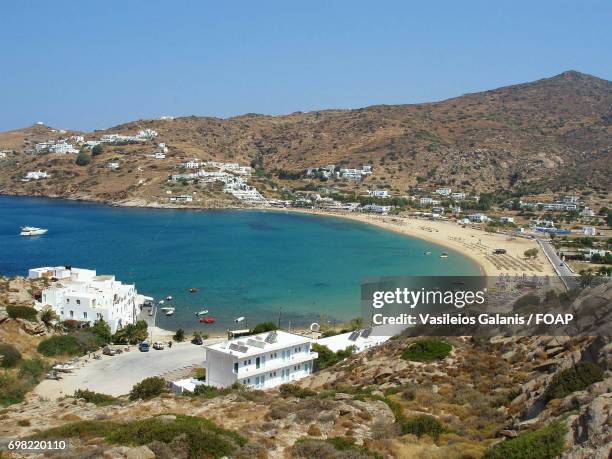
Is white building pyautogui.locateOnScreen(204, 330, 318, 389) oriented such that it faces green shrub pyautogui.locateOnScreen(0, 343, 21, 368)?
no

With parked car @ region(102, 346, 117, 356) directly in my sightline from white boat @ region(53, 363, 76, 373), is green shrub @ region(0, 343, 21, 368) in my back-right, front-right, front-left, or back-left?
back-left

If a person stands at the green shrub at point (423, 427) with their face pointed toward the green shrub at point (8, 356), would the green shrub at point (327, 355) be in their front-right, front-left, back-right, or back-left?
front-right

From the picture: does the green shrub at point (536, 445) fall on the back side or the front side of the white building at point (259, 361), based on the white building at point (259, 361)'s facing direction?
on the front side

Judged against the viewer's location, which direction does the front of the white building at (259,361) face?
facing the viewer and to the right of the viewer

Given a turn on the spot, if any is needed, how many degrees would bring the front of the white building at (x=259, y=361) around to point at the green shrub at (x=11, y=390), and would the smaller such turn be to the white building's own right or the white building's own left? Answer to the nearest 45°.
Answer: approximately 135° to the white building's own right

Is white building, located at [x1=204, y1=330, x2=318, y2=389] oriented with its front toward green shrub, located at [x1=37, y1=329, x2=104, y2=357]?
no

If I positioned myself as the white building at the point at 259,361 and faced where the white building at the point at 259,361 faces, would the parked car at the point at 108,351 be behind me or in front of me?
behind

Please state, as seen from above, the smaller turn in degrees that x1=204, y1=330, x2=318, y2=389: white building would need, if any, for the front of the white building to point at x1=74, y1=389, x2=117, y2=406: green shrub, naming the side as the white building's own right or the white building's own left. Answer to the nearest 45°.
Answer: approximately 90° to the white building's own right

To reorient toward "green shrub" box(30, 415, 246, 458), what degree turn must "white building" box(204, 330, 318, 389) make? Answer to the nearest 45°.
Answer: approximately 45° to its right

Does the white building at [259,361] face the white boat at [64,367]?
no

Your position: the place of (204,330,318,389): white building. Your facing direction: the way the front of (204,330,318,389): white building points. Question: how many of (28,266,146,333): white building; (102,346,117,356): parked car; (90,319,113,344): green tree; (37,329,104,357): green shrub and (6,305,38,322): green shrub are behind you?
5

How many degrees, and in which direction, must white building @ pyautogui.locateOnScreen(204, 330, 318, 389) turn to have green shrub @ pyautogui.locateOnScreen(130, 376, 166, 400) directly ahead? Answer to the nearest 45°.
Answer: approximately 90° to its right
